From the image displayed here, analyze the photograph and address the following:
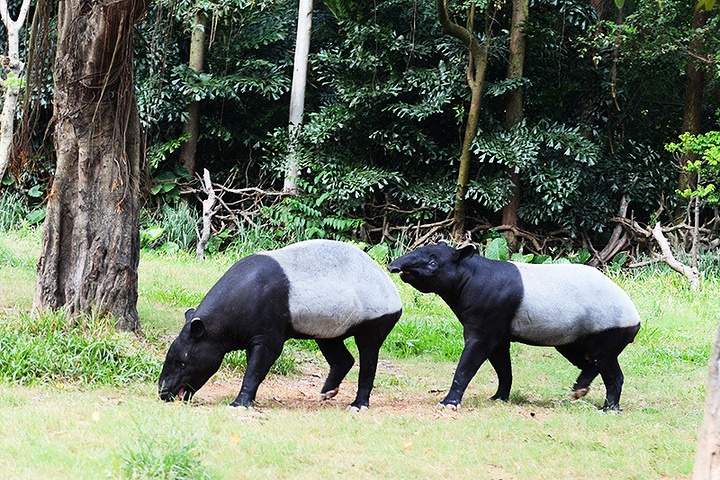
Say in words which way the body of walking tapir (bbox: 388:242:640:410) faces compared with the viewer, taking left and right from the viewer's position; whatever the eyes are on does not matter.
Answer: facing to the left of the viewer

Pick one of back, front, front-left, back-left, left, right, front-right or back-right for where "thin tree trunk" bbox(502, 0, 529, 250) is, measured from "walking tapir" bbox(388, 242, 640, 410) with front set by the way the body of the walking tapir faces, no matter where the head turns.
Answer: right

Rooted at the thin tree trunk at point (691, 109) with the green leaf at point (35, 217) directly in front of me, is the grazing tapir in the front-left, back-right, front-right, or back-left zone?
front-left

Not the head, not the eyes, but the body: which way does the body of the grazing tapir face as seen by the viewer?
to the viewer's left

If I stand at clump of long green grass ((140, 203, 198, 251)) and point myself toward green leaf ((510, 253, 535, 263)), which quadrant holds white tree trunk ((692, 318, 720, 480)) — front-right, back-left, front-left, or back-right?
front-right

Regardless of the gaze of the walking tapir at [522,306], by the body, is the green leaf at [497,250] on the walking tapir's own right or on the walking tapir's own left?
on the walking tapir's own right

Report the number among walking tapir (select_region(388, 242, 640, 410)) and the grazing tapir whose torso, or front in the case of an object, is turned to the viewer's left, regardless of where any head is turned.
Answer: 2

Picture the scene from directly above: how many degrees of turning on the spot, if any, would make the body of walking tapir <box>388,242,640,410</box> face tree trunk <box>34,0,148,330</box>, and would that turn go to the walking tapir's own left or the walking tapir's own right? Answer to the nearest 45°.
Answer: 0° — it already faces it

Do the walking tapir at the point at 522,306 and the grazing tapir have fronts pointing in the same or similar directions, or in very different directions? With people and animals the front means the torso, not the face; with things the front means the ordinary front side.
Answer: same or similar directions

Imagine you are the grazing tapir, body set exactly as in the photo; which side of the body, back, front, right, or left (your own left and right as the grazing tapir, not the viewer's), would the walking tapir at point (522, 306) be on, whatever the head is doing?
back

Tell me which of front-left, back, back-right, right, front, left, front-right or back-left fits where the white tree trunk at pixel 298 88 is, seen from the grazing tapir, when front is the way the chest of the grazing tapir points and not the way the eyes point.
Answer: right
